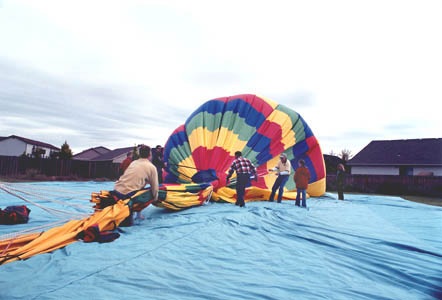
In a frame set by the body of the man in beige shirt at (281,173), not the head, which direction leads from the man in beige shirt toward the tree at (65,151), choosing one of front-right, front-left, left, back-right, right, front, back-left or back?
right

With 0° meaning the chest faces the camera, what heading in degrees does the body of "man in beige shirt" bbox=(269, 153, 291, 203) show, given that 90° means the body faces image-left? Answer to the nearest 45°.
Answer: approximately 45°

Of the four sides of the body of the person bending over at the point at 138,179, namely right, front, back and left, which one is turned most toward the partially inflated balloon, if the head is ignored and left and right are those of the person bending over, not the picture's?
front

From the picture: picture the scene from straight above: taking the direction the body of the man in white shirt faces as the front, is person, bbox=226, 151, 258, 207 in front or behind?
in front

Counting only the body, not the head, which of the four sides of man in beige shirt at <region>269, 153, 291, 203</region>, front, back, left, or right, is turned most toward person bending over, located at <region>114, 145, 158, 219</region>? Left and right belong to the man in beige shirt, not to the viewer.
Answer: front

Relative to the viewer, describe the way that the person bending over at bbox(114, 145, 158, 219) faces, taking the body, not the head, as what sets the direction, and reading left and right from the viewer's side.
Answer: facing away from the viewer and to the right of the viewer

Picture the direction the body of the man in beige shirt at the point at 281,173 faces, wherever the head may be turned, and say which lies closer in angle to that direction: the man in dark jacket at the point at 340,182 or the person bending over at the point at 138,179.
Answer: the person bending over
